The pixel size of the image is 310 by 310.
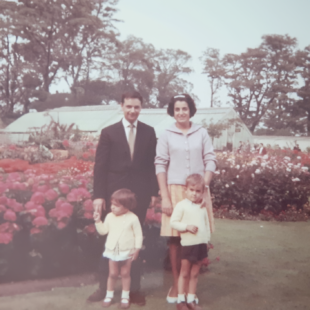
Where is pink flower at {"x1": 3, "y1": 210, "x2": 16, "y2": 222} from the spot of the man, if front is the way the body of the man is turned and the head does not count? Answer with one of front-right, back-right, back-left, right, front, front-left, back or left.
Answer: right

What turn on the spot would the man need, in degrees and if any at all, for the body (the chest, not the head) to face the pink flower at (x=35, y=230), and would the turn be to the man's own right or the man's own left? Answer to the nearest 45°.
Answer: approximately 90° to the man's own right

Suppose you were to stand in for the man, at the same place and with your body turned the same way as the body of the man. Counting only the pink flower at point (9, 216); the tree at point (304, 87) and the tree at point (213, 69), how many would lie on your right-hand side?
1

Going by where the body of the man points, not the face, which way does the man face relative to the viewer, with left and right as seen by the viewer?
facing the viewer

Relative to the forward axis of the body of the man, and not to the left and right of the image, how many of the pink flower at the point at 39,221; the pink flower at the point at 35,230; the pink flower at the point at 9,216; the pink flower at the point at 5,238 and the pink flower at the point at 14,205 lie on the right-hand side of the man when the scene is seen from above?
5

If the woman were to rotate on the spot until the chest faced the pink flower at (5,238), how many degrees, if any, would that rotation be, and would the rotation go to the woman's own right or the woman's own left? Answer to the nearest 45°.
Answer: approximately 90° to the woman's own right

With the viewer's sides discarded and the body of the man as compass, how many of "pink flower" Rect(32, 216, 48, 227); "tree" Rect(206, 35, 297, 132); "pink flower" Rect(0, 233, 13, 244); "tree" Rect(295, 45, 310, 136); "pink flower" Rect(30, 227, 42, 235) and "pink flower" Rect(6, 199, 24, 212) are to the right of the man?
4

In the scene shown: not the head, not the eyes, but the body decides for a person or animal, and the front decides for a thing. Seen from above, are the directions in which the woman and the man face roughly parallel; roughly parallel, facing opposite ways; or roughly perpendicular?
roughly parallel

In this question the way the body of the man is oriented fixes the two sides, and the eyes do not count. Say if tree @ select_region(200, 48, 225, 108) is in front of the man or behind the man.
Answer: behind

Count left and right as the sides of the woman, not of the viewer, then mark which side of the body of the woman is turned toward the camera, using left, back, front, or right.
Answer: front

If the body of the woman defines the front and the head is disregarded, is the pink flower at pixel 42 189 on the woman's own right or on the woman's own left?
on the woman's own right

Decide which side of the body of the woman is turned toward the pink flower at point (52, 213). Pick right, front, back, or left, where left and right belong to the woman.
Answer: right

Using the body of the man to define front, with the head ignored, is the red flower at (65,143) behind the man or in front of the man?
behind
